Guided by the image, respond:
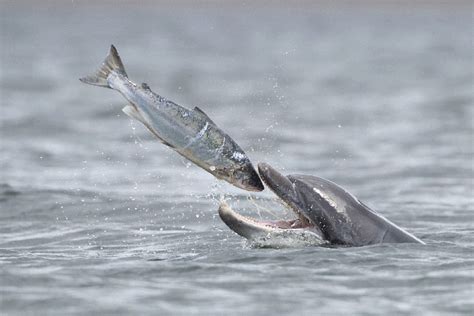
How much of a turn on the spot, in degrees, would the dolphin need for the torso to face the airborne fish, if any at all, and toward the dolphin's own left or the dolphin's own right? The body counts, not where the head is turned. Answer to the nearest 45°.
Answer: approximately 45° to the dolphin's own left

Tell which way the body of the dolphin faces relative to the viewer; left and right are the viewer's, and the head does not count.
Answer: facing to the left of the viewer
